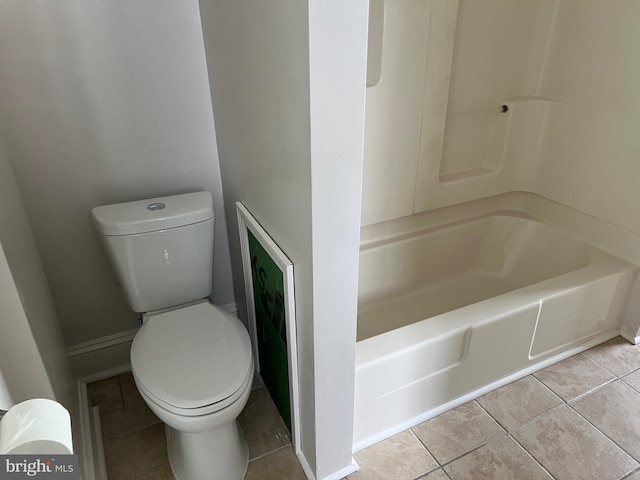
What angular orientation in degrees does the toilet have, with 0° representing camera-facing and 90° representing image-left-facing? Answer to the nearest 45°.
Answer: approximately 0°

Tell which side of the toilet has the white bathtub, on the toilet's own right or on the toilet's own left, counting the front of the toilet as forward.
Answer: on the toilet's own left
